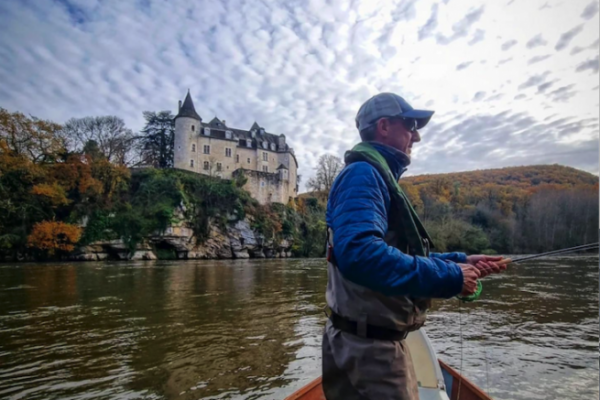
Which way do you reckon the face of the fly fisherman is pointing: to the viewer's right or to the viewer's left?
to the viewer's right

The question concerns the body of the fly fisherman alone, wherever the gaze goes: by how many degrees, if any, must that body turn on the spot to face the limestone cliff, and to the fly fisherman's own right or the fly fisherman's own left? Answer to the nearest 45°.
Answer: approximately 135° to the fly fisherman's own left

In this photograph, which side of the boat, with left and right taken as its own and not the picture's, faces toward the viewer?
back

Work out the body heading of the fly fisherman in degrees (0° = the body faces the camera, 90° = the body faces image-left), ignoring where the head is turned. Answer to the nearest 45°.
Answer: approximately 270°
